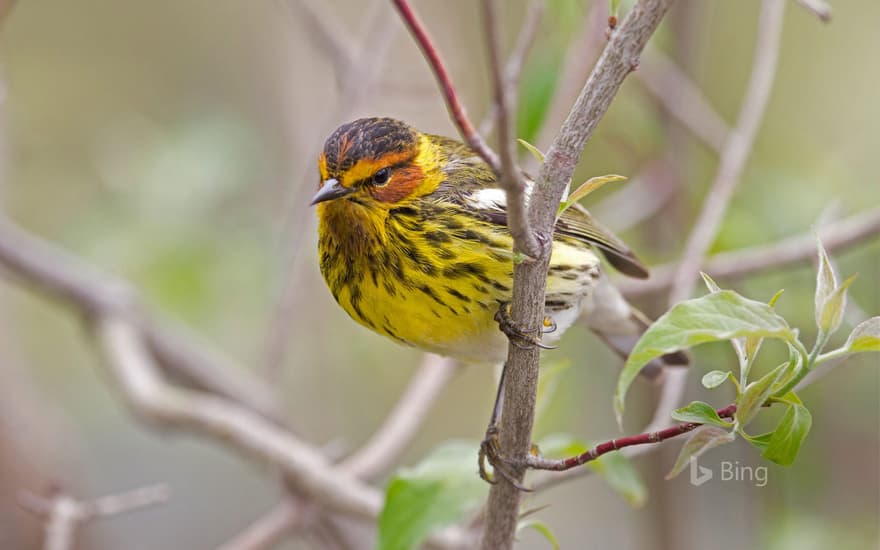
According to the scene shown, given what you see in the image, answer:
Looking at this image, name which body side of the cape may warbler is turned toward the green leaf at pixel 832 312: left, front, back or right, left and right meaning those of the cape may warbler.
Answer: left

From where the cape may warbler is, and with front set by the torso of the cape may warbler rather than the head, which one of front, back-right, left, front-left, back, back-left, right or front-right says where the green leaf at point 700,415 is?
left

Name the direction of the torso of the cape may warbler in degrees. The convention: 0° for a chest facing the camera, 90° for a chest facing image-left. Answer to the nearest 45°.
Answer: approximately 45°

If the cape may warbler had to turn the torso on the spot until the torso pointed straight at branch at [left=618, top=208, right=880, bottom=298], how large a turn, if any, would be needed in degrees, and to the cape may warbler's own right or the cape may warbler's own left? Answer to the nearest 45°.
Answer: approximately 180°

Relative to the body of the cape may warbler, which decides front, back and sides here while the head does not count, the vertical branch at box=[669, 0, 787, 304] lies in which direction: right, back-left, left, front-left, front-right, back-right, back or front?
back

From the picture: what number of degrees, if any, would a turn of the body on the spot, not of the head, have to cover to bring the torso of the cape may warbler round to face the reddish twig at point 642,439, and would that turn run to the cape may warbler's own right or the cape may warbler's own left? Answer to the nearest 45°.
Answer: approximately 90° to the cape may warbler's own left

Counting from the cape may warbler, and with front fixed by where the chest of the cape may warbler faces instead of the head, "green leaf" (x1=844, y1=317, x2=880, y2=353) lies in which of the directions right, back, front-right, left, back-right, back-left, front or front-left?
left

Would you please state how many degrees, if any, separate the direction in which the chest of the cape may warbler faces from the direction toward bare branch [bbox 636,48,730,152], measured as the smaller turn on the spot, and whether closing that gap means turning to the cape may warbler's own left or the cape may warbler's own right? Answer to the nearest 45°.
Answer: approximately 180°

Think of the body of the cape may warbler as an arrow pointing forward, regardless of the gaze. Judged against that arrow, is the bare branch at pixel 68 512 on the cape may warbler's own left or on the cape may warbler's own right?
on the cape may warbler's own right

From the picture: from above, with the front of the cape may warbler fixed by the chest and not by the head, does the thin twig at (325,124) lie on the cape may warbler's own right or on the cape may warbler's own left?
on the cape may warbler's own right

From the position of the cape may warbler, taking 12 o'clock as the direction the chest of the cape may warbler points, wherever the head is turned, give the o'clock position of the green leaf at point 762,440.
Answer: The green leaf is roughly at 9 o'clock from the cape may warbler.

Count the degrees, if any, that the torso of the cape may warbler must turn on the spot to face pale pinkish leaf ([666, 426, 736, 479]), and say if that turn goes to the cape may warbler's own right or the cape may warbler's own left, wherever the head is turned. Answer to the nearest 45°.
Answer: approximately 90° to the cape may warbler's own left
